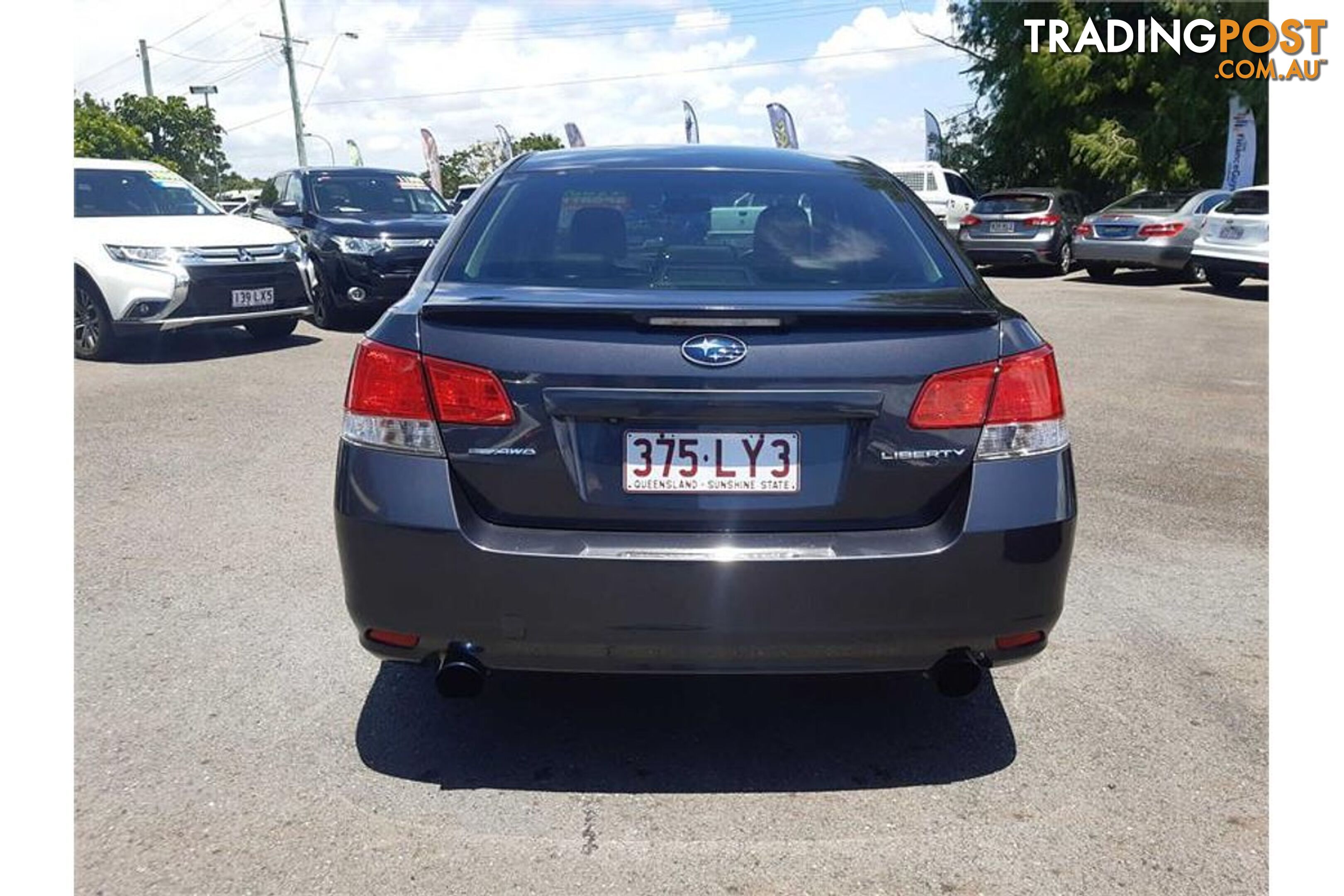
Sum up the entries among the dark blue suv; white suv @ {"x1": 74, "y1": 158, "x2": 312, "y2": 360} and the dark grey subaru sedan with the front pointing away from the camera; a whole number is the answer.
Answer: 1

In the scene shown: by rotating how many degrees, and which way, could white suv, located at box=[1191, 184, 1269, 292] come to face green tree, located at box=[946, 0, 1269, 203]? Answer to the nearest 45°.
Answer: approximately 45° to its left

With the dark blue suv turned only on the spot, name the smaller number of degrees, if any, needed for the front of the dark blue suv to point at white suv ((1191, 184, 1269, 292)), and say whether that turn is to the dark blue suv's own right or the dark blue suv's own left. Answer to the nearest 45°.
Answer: approximately 45° to the dark blue suv's own left

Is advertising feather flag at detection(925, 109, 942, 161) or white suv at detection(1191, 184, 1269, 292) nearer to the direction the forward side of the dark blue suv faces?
the white suv

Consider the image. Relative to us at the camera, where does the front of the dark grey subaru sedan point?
facing away from the viewer

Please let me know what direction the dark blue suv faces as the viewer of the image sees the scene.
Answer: facing the viewer and to the right of the viewer

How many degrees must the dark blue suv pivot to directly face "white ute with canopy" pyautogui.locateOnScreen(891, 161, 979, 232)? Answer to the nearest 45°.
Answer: approximately 90° to its left

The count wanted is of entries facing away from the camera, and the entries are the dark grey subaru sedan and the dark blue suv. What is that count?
1

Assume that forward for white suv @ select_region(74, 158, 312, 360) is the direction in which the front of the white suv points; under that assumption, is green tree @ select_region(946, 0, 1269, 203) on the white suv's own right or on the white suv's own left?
on the white suv's own left

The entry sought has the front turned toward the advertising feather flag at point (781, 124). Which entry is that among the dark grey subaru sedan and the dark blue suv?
the dark grey subaru sedan

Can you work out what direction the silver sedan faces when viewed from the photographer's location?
facing away from the viewer and to the right of the viewer

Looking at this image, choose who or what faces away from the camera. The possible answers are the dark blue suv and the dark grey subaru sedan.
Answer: the dark grey subaru sedan

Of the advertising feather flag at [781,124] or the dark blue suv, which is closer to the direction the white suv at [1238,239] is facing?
the advertising feather flag

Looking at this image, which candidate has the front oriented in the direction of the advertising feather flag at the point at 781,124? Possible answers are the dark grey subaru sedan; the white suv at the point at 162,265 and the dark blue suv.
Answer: the dark grey subaru sedan

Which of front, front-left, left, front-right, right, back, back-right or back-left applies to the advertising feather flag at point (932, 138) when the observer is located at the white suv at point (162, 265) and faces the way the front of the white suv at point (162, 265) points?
left
